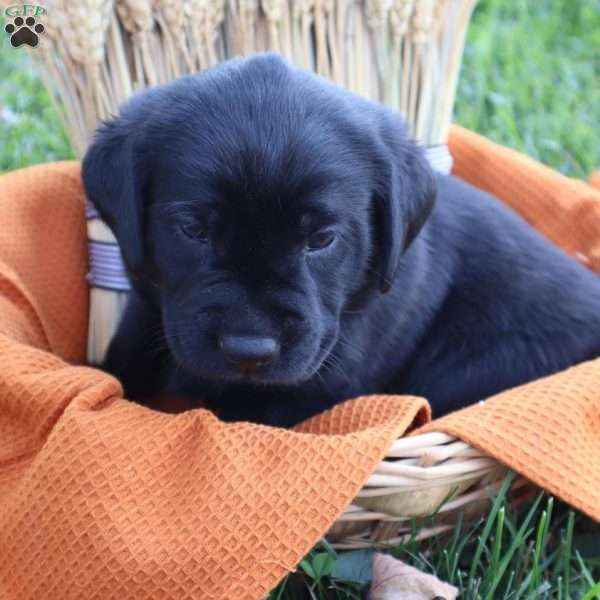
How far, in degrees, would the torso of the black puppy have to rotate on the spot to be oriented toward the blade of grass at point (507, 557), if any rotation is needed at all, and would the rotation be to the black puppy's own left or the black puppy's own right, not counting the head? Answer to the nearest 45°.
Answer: approximately 90° to the black puppy's own left

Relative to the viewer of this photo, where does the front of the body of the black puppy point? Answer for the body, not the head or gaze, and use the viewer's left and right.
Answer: facing the viewer and to the left of the viewer

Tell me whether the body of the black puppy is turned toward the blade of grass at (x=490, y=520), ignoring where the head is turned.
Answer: no
